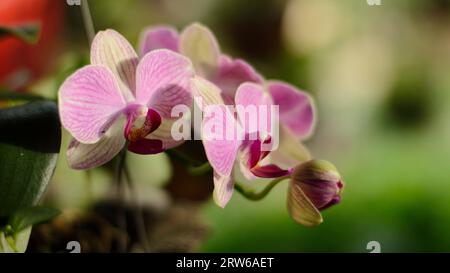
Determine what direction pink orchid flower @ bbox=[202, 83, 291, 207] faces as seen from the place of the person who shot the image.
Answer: facing the viewer and to the right of the viewer

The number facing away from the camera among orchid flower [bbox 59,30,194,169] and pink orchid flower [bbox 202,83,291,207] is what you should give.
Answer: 0

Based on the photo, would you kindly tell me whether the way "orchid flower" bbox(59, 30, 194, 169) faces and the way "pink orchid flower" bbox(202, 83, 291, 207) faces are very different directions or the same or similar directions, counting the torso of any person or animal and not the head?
same or similar directions
